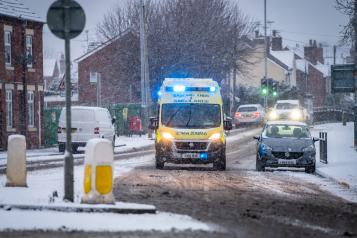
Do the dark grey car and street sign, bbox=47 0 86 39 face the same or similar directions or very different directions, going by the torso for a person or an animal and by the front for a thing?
very different directions

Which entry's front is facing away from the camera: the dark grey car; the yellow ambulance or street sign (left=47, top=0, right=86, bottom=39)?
the street sign

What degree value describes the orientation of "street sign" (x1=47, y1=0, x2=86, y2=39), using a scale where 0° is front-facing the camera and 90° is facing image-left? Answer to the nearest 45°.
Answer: approximately 180°

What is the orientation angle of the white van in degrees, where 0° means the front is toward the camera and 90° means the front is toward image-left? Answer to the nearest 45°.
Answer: approximately 225°

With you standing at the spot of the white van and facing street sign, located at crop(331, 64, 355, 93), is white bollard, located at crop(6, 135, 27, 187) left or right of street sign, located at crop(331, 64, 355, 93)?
right

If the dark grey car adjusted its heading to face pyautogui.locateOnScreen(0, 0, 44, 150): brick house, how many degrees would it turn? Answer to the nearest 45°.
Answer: approximately 135° to its right

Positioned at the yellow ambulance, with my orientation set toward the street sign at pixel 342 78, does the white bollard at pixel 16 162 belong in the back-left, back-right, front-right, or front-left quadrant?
back-right
